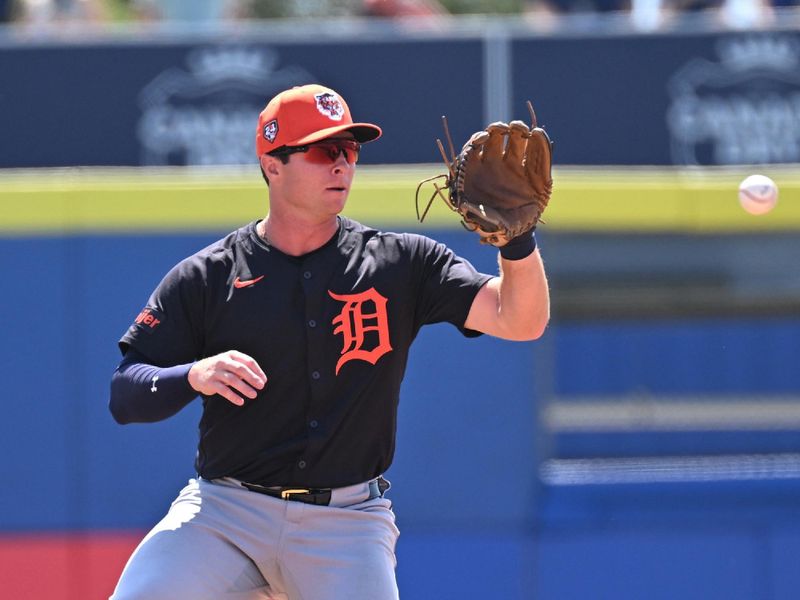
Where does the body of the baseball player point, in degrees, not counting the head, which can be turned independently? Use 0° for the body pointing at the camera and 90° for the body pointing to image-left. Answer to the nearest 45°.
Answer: approximately 0°

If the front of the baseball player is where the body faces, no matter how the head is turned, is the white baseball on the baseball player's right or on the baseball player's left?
on the baseball player's left

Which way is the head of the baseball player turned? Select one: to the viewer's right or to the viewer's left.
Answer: to the viewer's right
